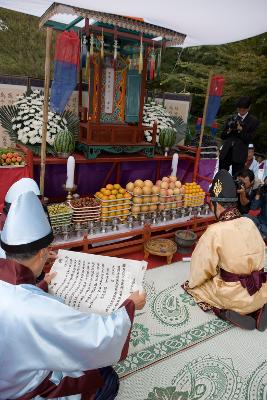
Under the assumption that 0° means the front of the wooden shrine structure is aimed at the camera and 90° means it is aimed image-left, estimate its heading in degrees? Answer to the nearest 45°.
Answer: approximately 0°

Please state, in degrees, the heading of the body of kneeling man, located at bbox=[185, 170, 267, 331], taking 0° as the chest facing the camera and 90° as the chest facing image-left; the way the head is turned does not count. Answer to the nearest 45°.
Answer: approximately 135°

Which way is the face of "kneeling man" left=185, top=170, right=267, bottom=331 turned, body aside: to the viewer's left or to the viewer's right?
to the viewer's left

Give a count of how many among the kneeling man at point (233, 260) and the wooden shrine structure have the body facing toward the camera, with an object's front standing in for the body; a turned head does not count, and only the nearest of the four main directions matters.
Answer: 1

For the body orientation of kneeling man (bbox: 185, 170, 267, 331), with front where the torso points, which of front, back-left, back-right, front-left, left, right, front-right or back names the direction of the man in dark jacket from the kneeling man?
front-right

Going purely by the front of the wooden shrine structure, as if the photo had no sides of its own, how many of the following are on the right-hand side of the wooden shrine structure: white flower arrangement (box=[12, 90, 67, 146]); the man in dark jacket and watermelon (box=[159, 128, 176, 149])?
1

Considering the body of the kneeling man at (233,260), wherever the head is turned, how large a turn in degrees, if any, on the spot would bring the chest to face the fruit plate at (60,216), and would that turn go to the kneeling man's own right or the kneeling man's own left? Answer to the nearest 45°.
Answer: approximately 45° to the kneeling man's own left

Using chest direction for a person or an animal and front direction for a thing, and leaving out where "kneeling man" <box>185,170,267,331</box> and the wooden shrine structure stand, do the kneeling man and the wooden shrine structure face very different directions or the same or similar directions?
very different directions
